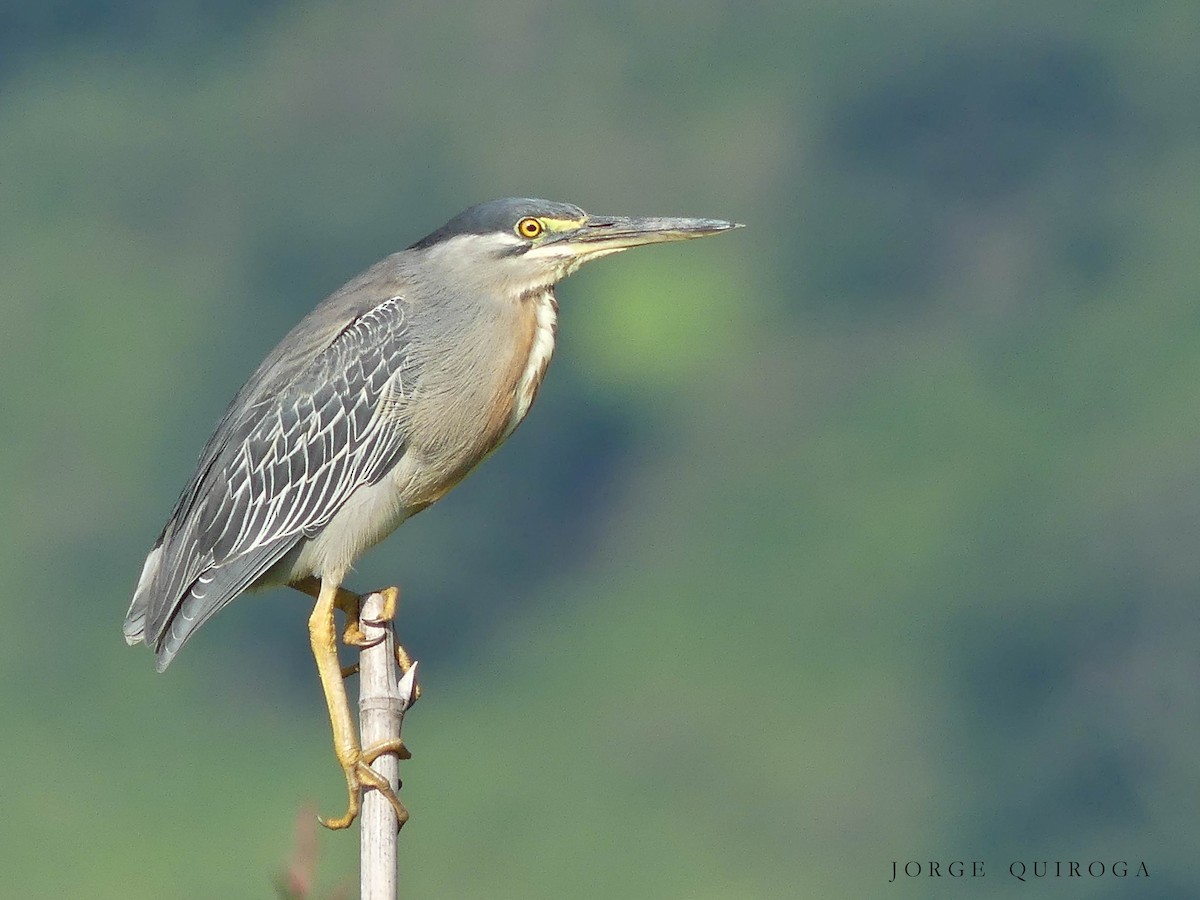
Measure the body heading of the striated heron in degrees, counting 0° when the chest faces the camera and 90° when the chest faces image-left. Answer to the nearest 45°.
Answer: approximately 270°
